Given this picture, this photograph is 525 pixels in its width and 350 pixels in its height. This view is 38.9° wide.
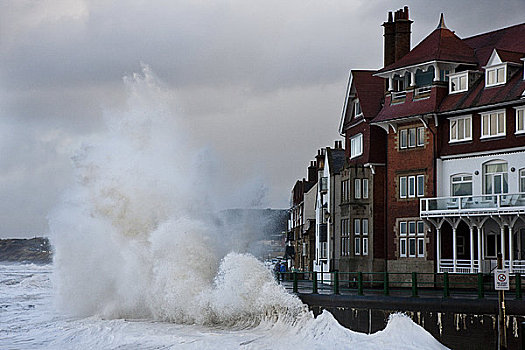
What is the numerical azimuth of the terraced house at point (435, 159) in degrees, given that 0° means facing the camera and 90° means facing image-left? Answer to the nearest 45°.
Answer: approximately 45°

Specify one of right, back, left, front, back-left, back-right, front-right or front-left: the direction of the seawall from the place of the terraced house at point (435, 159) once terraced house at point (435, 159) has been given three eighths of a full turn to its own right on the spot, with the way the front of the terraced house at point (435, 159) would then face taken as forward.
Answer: back

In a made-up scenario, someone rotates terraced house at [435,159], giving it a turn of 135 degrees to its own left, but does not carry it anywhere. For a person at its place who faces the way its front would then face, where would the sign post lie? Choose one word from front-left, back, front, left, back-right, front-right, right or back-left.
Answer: right
